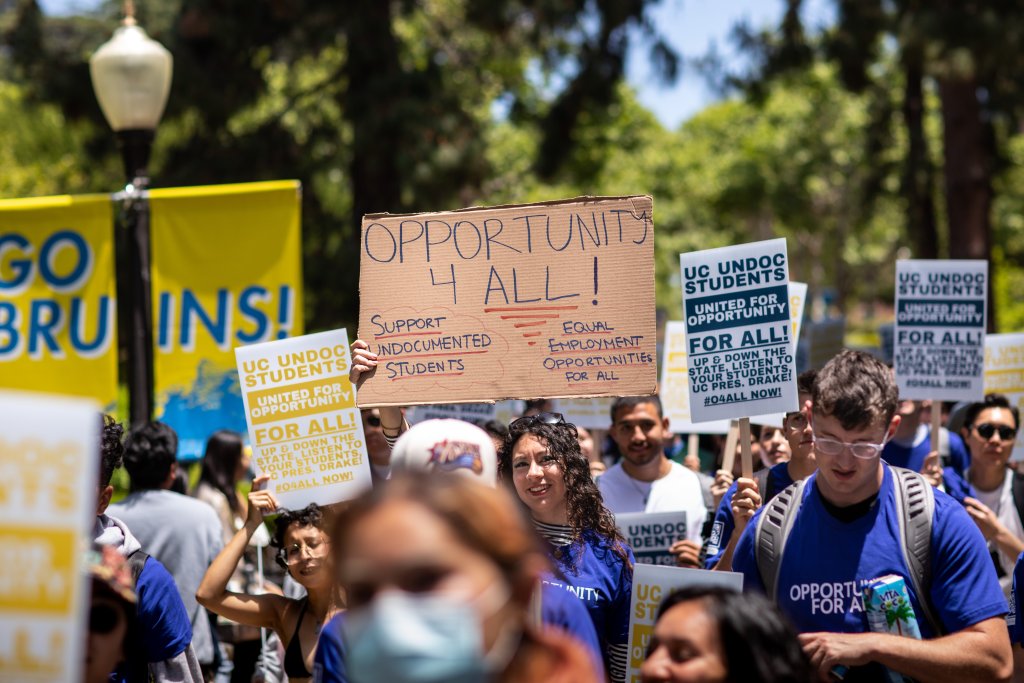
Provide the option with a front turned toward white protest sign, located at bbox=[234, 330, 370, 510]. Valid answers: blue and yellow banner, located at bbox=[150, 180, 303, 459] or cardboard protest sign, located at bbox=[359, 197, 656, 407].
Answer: the blue and yellow banner

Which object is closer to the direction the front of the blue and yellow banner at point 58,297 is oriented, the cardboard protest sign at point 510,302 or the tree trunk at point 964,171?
the cardboard protest sign

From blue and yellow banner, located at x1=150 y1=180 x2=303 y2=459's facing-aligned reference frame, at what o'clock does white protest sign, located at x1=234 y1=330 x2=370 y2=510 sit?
The white protest sign is roughly at 12 o'clock from the blue and yellow banner.

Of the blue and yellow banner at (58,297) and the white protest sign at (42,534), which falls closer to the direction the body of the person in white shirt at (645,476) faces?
the white protest sign
